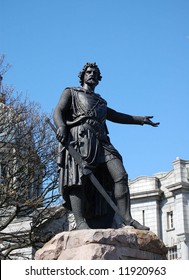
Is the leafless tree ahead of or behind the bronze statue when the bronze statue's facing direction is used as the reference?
behind

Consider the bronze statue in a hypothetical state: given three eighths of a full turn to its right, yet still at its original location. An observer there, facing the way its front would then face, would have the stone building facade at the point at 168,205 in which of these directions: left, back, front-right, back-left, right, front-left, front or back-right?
right

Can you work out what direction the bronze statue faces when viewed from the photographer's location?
facing the viewer and to the right of the viewer
